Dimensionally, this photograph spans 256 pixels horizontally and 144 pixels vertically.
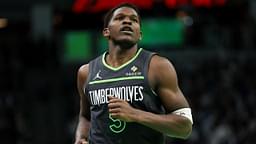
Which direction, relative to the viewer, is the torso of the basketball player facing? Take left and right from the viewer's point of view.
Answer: facing the viewer and to the left of the viewer
